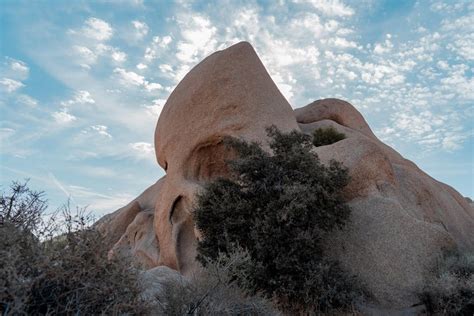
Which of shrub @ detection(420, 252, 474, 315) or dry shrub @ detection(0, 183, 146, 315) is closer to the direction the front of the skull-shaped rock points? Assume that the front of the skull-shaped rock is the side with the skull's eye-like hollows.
the dry shrub

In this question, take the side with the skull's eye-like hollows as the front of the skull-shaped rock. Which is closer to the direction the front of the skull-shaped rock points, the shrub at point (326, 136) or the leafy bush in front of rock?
the leafy bush in front of rock

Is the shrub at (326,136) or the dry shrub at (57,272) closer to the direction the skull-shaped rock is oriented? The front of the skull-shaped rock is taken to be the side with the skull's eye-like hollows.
the dry shrub

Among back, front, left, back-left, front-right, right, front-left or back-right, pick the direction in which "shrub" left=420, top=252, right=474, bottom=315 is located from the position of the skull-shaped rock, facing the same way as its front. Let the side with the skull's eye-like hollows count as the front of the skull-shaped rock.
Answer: left

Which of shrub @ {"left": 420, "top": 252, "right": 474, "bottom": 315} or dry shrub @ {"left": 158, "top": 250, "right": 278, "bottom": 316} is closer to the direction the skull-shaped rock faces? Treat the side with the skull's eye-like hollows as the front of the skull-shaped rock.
the dry shrub

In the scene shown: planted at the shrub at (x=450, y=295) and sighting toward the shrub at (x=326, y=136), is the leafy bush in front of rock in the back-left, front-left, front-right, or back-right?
front-left

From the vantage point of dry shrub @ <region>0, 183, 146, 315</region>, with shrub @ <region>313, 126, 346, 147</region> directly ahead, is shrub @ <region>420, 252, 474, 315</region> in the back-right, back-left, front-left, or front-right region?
front-right

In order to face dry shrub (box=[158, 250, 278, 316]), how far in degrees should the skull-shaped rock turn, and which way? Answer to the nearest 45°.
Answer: approximately 45° to its left

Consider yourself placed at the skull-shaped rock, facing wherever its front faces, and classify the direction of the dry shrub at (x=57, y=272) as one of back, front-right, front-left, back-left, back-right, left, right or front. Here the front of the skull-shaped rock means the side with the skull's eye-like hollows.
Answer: front-left

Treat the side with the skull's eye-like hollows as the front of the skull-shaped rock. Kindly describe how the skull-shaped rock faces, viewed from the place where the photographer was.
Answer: facing the viewer and to the left of the viewer
